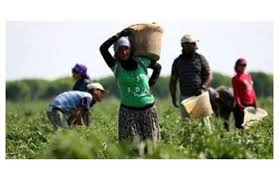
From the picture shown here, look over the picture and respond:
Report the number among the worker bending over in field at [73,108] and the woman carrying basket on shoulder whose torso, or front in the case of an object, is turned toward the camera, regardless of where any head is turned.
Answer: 1

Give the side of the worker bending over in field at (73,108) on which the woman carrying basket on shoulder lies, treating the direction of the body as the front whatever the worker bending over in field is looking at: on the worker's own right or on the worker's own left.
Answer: on the worker's own right

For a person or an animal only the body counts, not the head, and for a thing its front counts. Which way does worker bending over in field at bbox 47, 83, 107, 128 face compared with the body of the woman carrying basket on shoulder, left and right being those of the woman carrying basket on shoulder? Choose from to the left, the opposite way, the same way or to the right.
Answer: to the left

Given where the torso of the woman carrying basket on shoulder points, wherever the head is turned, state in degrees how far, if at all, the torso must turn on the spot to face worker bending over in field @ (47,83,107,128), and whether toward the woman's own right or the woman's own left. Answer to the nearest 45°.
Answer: approximately 135° to the woman's own right

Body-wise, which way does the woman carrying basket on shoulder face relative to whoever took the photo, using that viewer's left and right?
facing the viewer

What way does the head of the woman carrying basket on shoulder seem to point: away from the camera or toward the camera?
toward the camera

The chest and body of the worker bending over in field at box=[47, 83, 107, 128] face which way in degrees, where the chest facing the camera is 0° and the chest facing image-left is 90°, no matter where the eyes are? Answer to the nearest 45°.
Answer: approximately 270°
